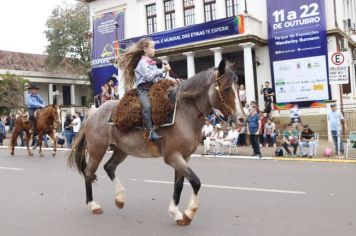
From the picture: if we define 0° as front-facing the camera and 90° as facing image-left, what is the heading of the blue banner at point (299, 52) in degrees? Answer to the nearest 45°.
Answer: approximately 0°

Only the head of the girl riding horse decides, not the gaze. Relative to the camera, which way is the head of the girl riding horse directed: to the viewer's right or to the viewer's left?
to the viewer's right

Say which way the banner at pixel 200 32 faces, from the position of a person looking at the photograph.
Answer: facing the viewer and to the left of the viewer

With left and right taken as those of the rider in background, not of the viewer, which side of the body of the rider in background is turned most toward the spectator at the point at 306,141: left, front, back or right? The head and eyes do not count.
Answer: front

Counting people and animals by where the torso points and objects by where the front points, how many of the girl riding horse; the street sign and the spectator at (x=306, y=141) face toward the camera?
2

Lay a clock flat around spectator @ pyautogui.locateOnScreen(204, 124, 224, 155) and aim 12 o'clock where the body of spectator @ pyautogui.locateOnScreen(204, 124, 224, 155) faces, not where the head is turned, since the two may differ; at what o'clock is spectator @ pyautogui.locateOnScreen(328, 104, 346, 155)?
spectator @ pyautogui.locateOnScreen(328, 104, 346, 155) is roughly at 8 o'clock from spectator @ pyautogui.locateOnScreen(204, 124, 224, 155).

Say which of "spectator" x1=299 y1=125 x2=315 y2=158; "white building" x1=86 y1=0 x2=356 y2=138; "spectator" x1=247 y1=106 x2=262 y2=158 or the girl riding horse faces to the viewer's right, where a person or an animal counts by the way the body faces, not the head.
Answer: the girl riding horse

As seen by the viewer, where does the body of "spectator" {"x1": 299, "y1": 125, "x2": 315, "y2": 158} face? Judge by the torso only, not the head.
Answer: toward the camera

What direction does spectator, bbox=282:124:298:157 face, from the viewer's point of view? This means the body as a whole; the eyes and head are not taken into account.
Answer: toward the camera
